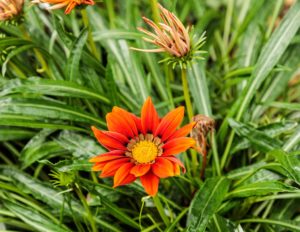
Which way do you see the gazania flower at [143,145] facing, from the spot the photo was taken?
facing the viewer
